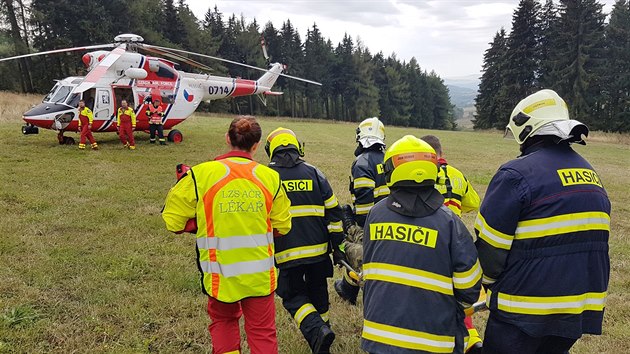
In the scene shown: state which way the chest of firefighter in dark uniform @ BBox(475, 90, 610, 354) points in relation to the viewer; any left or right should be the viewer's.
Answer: facing away from the viewer and to the left of the viewer

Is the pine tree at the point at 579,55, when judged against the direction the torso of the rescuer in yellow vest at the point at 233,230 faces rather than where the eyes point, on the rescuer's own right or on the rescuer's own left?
on the rescuer's own right

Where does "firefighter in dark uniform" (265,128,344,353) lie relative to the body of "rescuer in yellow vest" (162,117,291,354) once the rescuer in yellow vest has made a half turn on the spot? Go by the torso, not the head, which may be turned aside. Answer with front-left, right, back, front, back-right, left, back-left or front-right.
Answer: back-left

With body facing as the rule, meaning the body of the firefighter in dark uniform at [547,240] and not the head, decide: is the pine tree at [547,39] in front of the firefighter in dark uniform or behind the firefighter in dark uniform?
in front

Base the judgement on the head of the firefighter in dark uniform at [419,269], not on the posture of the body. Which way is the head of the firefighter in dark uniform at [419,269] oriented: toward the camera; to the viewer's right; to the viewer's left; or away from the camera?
away from the camera

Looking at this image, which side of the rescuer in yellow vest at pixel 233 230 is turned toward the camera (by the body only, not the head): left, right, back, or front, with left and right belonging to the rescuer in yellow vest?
back

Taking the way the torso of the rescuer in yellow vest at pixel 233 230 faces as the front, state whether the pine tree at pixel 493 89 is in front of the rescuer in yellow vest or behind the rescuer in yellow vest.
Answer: in front

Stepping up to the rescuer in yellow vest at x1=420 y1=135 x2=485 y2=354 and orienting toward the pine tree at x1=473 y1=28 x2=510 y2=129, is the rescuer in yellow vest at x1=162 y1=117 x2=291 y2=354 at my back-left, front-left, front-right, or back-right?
back-left

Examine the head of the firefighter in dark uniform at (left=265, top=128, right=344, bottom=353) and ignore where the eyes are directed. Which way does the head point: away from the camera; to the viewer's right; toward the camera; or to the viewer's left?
away from the camera

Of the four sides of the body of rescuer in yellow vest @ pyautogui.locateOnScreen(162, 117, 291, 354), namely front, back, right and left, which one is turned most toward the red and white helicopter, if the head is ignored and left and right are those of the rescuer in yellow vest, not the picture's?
front

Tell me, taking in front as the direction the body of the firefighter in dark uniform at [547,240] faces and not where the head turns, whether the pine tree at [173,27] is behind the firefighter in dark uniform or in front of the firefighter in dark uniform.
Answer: in front

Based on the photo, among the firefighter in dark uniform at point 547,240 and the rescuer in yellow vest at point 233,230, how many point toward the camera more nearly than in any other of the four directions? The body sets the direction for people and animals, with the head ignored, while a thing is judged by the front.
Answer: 0

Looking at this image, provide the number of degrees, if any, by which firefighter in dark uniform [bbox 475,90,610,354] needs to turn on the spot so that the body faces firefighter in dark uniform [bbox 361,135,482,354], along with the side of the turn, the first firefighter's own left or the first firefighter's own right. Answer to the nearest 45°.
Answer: approximately 90° to the first firefighter's own left

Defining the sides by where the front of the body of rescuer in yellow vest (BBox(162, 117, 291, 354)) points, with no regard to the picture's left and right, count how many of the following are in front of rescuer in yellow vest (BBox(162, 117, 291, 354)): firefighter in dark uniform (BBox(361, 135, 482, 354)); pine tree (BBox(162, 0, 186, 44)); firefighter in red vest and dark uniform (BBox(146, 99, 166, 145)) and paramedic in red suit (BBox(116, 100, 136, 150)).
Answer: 3

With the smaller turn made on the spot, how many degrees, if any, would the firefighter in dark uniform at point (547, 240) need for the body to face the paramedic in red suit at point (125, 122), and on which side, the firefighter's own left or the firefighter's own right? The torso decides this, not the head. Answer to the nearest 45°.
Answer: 0° — they already face them

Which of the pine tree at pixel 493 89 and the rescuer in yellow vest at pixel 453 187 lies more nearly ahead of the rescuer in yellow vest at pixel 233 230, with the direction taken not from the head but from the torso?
the pine tree

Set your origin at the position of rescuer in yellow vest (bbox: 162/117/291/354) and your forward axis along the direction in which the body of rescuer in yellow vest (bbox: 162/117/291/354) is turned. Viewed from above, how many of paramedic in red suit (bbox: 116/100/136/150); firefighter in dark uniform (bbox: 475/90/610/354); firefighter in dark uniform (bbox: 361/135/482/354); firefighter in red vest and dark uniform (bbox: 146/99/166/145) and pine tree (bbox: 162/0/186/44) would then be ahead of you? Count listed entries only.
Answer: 3
